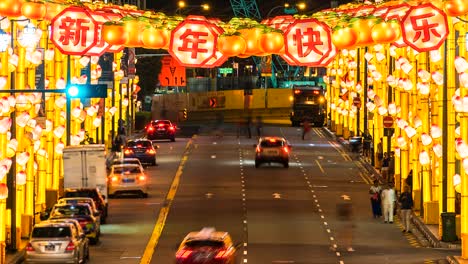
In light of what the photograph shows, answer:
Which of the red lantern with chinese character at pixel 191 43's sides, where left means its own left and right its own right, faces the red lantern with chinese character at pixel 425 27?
left

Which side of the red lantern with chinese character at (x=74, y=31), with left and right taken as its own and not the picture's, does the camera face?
front

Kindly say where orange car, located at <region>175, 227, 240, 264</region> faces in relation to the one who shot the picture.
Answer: facing away from the viewer

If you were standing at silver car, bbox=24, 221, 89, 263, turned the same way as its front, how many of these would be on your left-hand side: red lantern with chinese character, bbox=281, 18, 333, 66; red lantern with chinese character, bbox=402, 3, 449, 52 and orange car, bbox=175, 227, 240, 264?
0

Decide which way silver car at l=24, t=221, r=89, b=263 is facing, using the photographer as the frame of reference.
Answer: facing away from the viewer

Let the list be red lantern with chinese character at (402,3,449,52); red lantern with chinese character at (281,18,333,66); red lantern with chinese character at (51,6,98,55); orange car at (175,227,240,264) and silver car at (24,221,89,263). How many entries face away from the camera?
2

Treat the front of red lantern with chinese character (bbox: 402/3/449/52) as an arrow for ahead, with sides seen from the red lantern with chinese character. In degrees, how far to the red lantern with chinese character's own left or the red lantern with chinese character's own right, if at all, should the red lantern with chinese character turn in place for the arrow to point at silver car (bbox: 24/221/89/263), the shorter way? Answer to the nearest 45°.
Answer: approximately 90° to the red lantern with chinese character's own right

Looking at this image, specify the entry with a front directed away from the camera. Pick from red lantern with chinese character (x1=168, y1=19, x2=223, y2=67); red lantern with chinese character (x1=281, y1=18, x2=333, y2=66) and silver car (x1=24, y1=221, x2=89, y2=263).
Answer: the silver car

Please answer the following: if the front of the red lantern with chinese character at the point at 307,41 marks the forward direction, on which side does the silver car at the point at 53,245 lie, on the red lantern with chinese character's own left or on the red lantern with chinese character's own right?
on the red lantern with chinese character's own right

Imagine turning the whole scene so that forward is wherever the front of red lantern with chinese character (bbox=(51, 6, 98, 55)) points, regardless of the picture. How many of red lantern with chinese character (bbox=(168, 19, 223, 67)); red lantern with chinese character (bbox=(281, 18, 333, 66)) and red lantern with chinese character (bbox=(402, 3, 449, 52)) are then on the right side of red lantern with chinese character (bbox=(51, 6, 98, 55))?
0

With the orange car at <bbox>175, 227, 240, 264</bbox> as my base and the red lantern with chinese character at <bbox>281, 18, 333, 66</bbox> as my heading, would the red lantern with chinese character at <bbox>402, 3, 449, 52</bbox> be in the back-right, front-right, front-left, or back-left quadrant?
front-right

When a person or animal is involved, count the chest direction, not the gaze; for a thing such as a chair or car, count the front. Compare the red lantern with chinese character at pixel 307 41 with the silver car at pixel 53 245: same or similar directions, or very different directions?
very different directions

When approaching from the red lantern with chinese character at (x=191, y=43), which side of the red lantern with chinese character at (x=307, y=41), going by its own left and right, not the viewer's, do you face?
right
